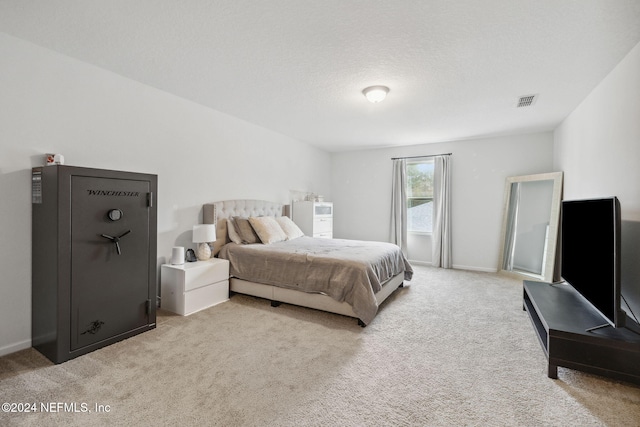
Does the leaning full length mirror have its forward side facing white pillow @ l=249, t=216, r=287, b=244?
yes

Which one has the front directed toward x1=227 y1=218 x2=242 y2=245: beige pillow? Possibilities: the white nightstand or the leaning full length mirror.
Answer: the leaning full length mirror

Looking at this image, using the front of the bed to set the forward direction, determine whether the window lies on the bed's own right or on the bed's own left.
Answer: on the bed's own left

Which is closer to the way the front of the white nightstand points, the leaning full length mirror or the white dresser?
the leaning full length mirror

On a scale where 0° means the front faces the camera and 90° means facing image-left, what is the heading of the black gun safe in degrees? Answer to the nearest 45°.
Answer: approximately 315°

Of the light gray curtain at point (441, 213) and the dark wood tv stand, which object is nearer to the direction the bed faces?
the dark wood tv stand

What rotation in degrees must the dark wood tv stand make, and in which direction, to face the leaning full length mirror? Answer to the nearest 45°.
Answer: approximately 90° to its right

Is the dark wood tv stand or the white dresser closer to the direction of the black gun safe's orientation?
the dark wood tv stand

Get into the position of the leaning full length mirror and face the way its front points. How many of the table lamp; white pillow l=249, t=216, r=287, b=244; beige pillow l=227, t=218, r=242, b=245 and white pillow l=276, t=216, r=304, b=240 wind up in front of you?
4

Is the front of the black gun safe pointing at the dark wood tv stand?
yes

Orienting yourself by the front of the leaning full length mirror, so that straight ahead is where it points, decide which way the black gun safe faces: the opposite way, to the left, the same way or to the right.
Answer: the opposite way

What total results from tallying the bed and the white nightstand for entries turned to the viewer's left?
0

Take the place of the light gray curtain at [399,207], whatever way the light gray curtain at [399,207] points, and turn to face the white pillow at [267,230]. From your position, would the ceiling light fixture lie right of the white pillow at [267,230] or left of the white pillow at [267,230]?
left

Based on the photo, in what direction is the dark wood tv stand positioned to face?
to the viewer's left
